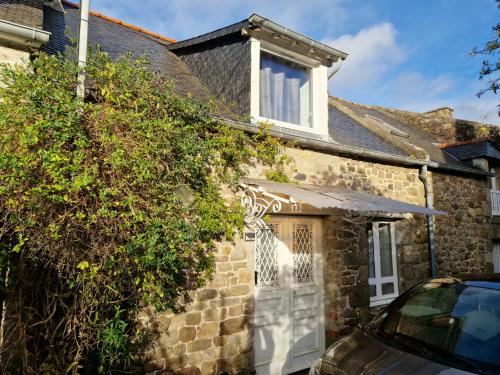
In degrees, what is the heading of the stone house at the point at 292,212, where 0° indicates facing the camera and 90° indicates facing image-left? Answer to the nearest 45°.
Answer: approximately 315°

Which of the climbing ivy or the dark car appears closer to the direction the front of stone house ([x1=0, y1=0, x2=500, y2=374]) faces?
the dark car

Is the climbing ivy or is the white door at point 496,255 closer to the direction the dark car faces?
the climbing ivy

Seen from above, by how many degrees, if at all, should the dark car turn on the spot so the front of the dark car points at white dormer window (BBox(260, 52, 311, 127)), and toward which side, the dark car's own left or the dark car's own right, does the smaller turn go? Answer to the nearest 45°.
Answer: approximately 90° to the dark car's own right

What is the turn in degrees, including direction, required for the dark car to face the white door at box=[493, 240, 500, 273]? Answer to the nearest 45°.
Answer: approximately 135° to its right

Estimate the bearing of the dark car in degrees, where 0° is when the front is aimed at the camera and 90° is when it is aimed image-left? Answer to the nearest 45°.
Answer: approximately 45°

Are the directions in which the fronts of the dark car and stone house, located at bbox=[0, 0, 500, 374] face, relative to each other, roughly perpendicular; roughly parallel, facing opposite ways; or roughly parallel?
roughly perpendicular
